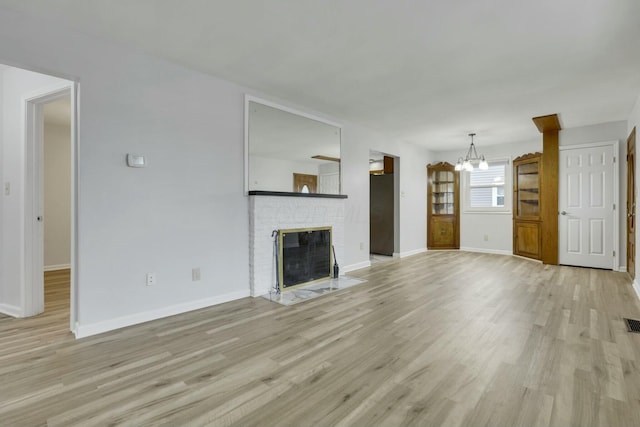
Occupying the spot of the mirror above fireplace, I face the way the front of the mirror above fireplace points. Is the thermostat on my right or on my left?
on my right

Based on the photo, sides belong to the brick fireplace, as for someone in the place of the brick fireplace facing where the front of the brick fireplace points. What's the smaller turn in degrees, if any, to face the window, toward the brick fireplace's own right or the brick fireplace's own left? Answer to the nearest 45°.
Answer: approximately 90° to the brick fireplace's own left

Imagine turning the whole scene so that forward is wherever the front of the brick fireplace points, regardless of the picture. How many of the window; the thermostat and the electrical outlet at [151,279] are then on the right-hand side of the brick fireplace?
2

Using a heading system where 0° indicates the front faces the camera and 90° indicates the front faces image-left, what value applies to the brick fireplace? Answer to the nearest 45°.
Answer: approximately 315°

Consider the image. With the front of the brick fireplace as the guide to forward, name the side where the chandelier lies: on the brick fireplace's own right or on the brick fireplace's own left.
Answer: on the brick fireplace's own left

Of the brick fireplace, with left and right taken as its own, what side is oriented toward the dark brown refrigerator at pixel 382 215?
left

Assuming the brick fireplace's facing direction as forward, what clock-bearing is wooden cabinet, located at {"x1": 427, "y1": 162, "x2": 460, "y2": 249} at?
The wooden cabinet is roughly at 9 o'clock from the brick fireplace.

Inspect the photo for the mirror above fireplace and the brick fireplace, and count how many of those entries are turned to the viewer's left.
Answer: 0

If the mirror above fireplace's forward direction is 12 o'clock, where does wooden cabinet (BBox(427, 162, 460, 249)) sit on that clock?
The wooden cabinet is roughly at 9 o'clock from the mirror above fireplace.

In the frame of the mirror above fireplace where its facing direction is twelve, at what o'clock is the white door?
The white door is roughly at 10 o'clock from the mirror above fireplace.

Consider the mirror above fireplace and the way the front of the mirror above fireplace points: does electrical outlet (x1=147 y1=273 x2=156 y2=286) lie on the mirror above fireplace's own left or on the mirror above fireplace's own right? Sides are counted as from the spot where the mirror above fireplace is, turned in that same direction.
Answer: on the mirror above fireplace's own right
